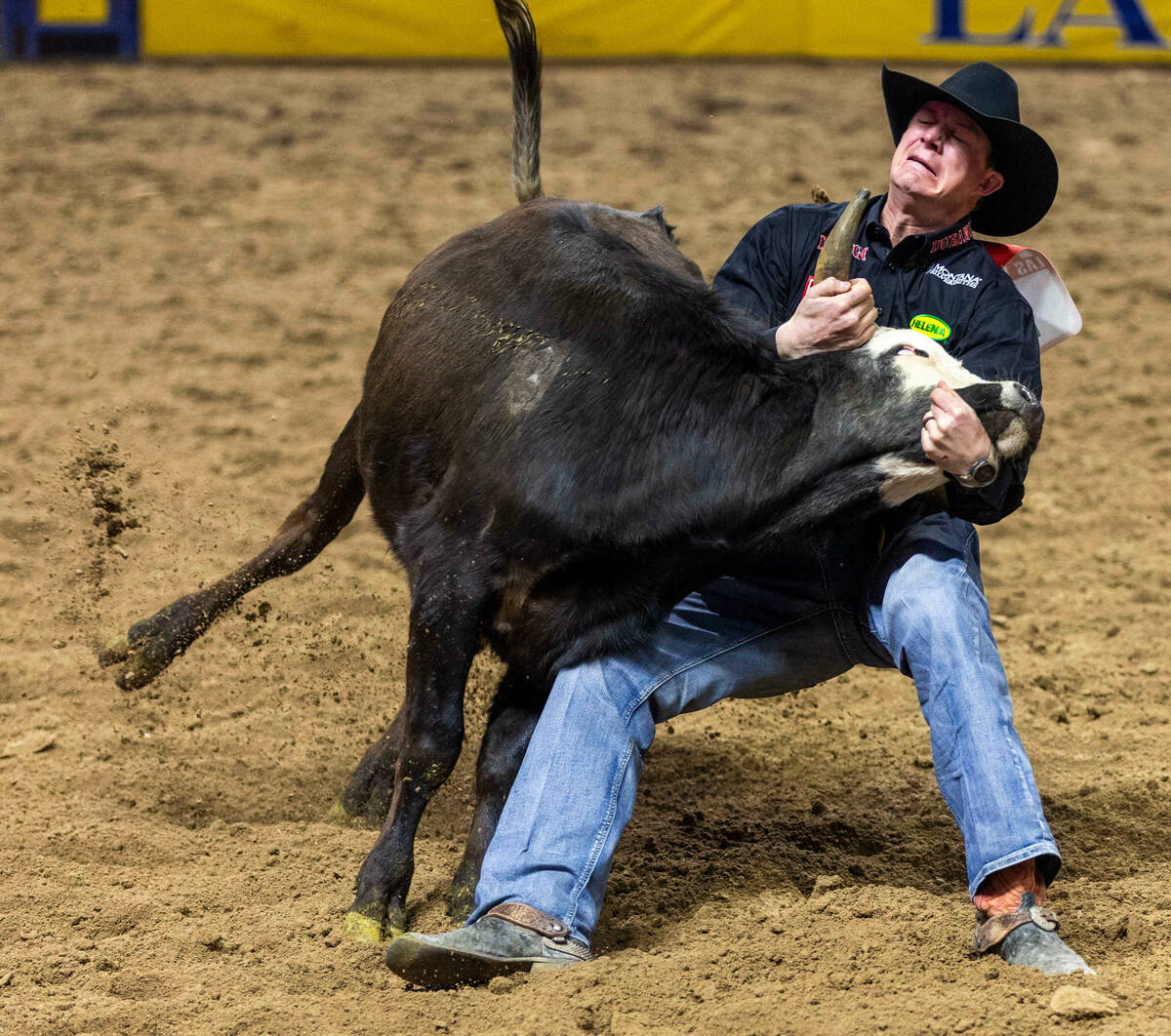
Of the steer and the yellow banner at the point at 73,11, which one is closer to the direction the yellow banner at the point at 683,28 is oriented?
the steer

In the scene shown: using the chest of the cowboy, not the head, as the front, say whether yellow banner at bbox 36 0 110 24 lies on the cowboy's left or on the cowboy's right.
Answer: on the cowboy's right

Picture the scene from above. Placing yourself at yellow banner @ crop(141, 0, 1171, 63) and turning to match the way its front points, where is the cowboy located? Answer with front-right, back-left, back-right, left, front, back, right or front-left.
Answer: front

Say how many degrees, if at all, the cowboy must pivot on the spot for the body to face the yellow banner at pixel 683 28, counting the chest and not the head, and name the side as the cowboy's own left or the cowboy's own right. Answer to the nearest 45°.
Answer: approximately 135° to the cowboy's own right

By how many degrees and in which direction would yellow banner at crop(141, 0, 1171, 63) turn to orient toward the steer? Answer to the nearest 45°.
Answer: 0° — it already faces it

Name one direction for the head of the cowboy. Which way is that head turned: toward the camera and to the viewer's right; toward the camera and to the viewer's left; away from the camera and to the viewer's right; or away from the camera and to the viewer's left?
toward the camera and to the viewer's left

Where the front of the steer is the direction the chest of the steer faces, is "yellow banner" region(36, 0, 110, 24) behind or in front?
behind

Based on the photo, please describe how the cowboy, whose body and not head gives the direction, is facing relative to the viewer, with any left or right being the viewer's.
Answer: facing the viewer and to the left of the viewer

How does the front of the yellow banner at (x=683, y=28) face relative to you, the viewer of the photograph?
facing the viewer

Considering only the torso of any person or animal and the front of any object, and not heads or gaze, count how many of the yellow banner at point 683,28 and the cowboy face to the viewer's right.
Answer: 0

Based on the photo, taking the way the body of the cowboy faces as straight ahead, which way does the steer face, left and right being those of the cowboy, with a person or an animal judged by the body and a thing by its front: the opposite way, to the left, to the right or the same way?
to the left

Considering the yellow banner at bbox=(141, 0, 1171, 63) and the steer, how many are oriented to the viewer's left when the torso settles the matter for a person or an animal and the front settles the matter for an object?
0

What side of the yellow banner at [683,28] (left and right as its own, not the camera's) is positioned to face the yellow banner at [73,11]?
right
